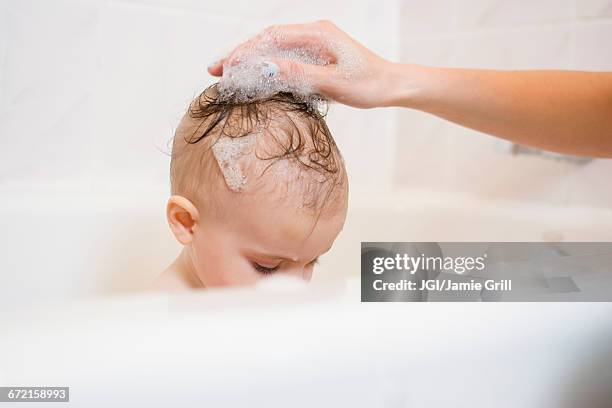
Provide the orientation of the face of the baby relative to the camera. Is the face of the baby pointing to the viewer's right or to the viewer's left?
to the viewer's right

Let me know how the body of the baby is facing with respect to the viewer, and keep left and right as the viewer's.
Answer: facing the viewer and to the right of the viewer
